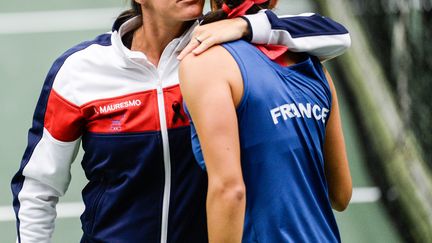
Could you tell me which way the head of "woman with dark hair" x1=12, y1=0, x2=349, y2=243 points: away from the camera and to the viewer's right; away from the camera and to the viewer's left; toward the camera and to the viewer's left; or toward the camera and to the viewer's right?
toward the camera and to the viewer's right

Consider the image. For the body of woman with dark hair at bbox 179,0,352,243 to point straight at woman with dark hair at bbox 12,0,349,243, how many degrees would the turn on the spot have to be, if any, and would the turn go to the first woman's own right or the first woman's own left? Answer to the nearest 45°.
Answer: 0° — they already face them

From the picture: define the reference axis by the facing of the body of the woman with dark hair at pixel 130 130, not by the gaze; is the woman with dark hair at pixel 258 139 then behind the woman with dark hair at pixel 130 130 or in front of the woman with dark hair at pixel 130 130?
in front

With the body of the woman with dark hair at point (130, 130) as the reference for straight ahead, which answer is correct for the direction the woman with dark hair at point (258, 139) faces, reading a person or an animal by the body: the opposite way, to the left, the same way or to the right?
the opposite way

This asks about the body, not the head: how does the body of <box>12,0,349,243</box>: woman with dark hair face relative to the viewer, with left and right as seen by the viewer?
facing the viewer and to the right of the viewer

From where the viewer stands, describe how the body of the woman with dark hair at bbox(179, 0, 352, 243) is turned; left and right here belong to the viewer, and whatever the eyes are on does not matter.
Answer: facing away from the viewer and to the left of the viewer
